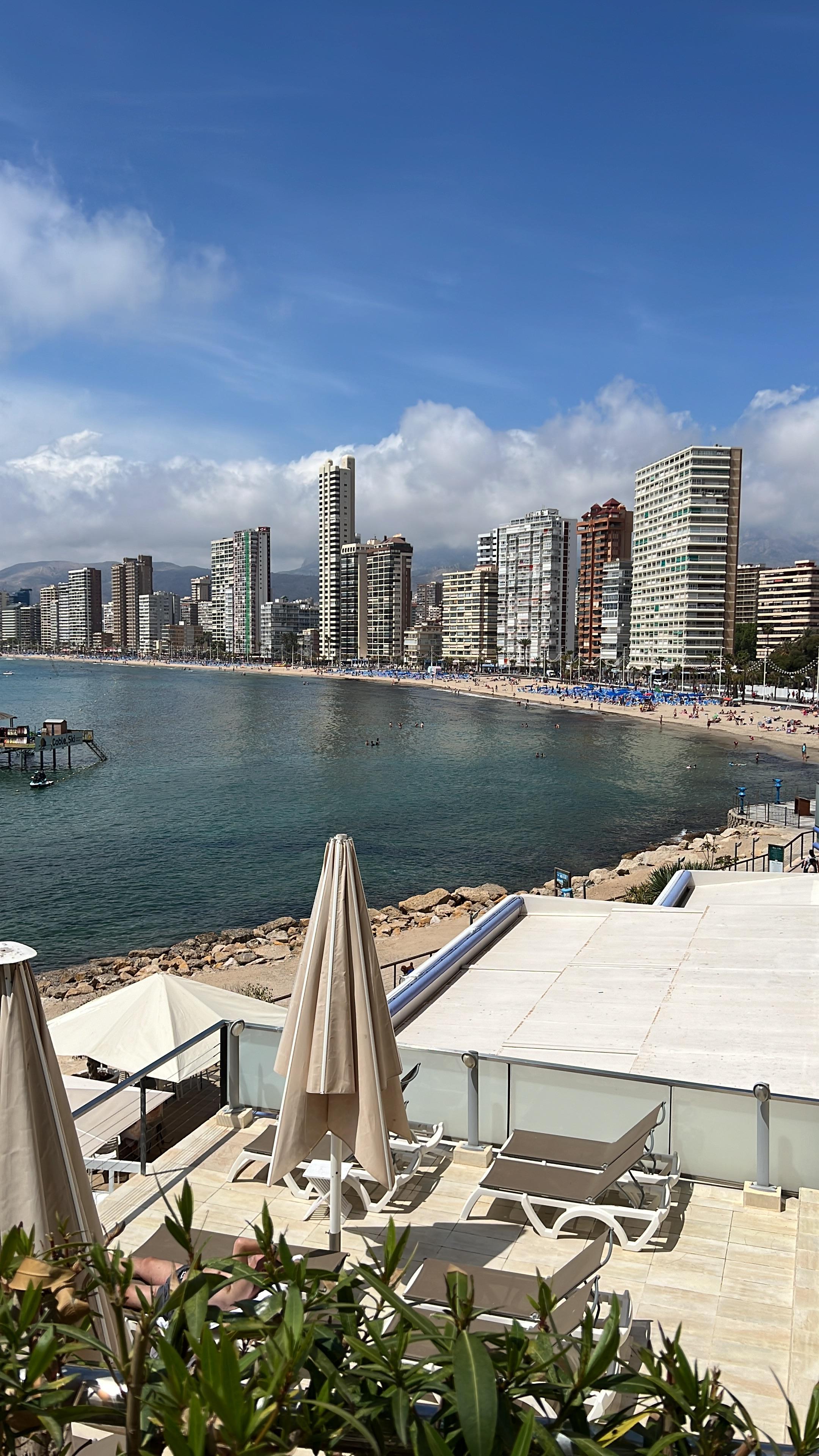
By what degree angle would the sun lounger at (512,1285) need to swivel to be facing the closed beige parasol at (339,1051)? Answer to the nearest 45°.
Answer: approximately 45° to its right

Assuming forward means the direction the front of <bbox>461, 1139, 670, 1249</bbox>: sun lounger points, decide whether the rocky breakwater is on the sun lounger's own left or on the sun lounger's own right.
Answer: on the sun lounger's own right

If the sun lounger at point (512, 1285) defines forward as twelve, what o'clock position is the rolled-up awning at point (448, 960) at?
The rolled-up awning is roughly at 3 o'clock from the sun lounger.

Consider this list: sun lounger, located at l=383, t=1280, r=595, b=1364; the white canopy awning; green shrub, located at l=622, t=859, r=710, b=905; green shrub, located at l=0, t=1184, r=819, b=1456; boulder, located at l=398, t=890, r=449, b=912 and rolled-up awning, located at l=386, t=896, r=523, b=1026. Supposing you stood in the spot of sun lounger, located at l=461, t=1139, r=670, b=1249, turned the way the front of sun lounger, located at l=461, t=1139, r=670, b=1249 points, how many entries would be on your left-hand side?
2

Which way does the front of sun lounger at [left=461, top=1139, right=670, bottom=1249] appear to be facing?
to the viewer's left

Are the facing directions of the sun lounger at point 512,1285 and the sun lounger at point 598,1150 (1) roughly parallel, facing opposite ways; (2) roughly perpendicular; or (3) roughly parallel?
roughly parallel

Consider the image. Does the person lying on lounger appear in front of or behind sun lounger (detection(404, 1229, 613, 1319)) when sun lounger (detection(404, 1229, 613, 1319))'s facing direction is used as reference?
in front

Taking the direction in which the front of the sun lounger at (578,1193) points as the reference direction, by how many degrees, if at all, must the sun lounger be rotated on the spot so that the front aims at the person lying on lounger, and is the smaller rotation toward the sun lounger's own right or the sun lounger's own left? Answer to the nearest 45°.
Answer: approximately 45° to the sun lounger's own left

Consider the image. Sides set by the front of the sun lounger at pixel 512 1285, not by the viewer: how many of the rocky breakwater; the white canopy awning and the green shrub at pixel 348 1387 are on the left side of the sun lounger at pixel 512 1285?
1

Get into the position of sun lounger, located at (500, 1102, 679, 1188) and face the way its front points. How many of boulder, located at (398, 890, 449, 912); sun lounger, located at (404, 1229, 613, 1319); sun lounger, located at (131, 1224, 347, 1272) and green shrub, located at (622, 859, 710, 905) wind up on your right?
2

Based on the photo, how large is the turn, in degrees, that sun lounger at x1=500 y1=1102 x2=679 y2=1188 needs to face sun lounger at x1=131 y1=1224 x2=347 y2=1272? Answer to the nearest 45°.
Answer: approximately 45° to its left

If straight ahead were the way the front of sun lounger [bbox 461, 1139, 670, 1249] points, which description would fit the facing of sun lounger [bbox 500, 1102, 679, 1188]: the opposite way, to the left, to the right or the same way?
the same way

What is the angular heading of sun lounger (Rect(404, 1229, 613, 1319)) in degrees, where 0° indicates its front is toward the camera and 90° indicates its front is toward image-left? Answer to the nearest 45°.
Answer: approximately 90°

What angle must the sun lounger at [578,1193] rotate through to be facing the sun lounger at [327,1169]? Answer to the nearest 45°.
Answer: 0° — it already faces it

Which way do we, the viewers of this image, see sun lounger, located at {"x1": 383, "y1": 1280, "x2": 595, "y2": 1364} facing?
facing to the left of the viewer

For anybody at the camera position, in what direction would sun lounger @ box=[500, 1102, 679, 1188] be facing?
facing to the left of the viewer
